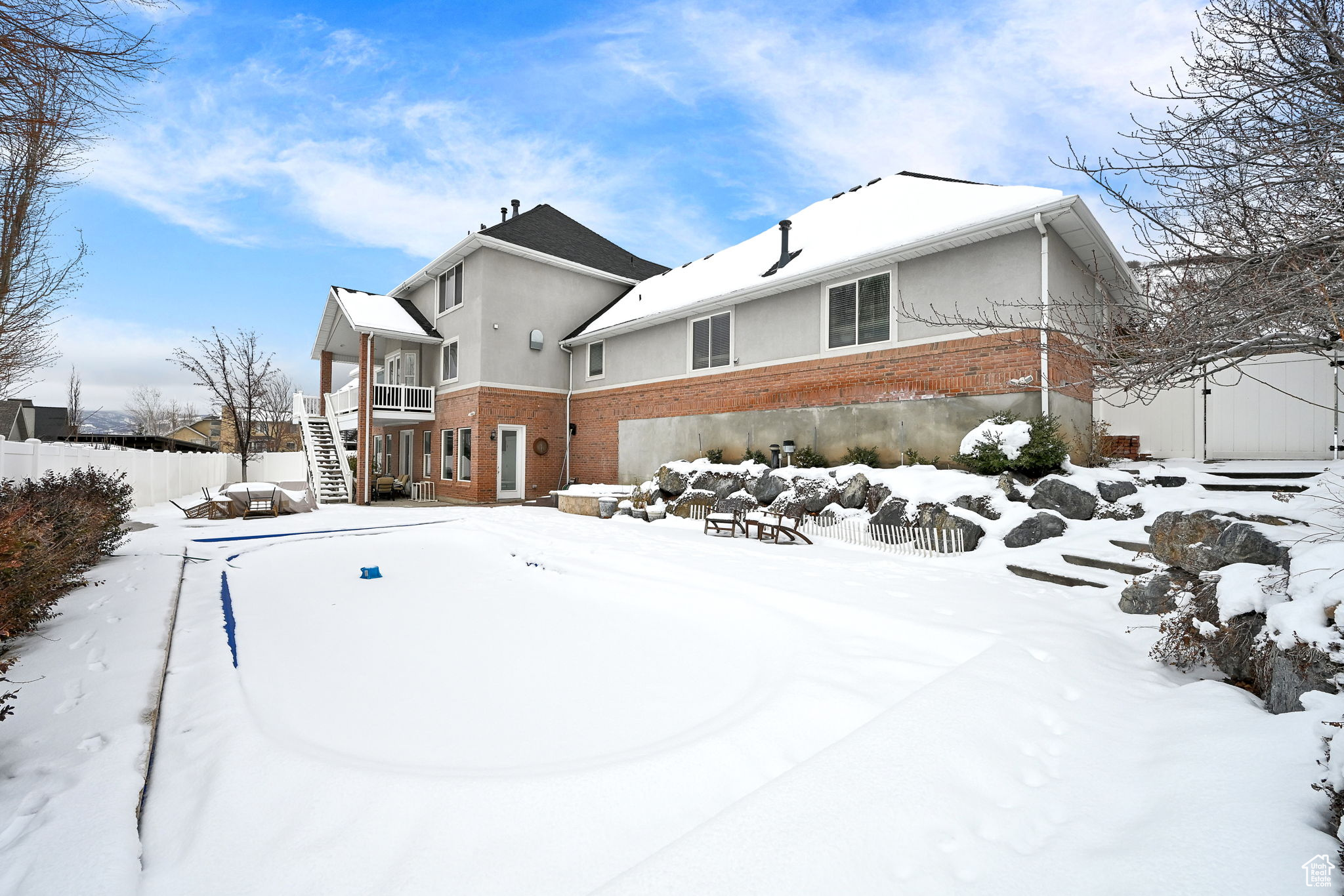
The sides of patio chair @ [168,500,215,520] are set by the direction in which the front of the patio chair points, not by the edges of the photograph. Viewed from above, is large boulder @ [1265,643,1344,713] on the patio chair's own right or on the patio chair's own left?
on the patio chair's own right

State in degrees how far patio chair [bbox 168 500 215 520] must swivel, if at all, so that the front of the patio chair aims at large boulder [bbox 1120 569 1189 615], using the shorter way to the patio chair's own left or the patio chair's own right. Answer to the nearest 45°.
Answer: approximately 90° to the patio chair's own right

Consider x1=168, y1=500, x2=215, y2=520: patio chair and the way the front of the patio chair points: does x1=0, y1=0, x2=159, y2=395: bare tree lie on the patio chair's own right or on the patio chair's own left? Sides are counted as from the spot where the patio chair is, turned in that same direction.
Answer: on the patio chair's own right

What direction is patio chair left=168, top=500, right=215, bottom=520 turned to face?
to the viewer's right

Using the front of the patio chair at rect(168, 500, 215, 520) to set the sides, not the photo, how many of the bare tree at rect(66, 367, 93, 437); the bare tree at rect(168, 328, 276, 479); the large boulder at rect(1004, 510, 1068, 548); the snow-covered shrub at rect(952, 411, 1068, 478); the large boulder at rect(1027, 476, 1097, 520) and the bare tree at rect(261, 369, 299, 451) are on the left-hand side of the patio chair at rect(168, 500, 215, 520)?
3

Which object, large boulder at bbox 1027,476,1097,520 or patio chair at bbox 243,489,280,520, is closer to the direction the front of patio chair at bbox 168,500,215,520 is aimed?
the patio chair

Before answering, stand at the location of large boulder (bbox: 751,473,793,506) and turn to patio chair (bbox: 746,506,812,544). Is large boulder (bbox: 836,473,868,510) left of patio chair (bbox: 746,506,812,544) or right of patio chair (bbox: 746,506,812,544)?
left
